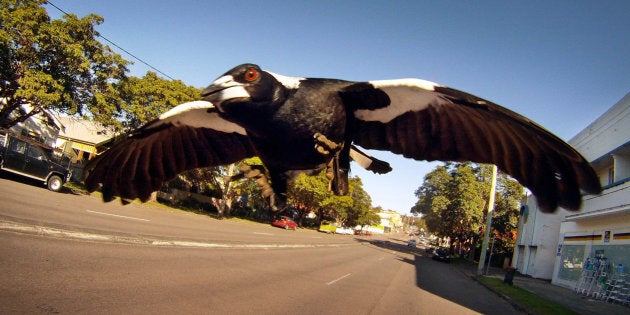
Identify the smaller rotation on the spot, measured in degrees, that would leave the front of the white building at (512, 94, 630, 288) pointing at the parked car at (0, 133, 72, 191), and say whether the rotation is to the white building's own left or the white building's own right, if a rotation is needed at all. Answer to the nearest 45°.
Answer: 0° — it already faces it

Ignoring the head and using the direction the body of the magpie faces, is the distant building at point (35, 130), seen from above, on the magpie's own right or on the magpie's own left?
on the magpie's own right

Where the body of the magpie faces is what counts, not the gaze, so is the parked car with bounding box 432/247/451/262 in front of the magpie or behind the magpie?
behind

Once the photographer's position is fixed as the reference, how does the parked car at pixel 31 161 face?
facing to the right of the viewer

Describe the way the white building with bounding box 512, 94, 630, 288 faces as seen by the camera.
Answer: facing the viewer and to the left of the viewer
